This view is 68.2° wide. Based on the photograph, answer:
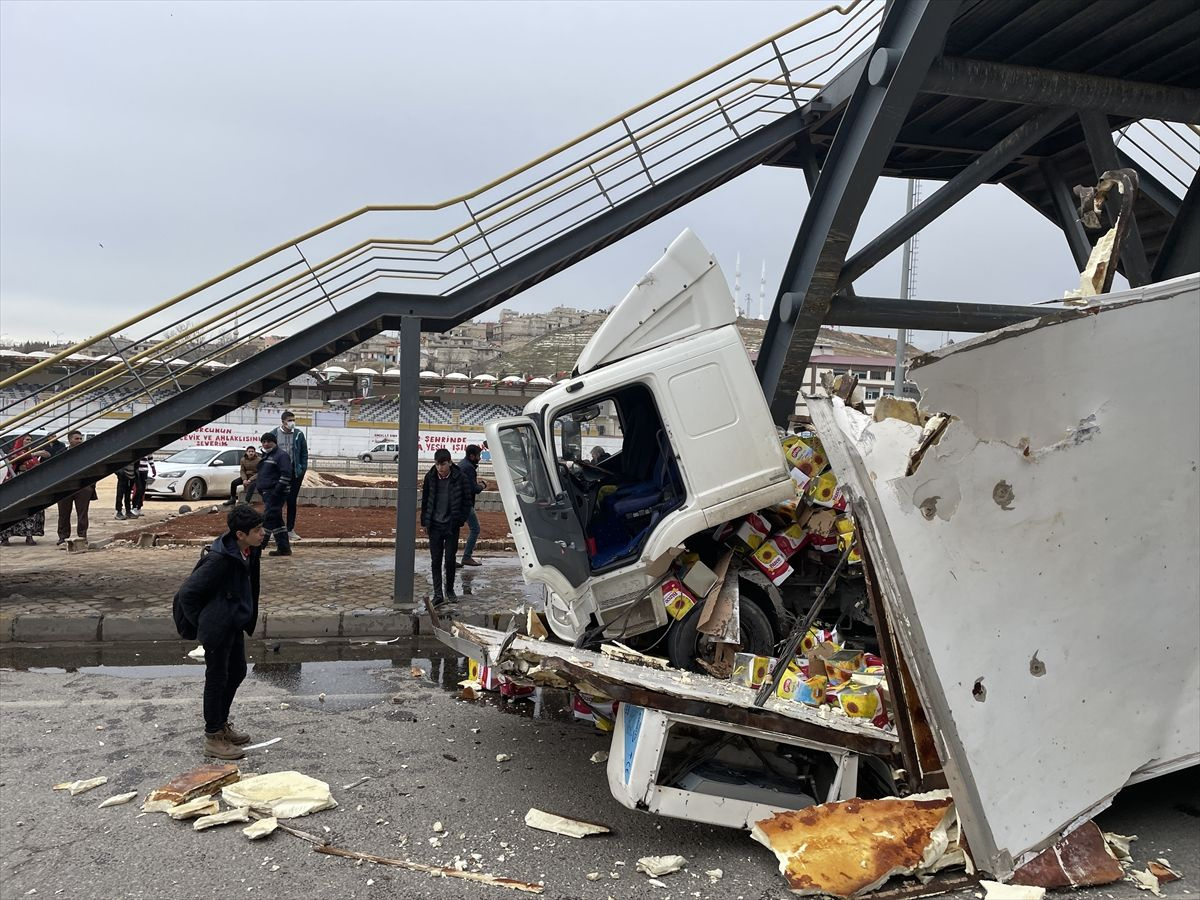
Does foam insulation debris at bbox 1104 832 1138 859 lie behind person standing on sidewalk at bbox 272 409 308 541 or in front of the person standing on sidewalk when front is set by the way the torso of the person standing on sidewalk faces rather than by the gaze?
in front

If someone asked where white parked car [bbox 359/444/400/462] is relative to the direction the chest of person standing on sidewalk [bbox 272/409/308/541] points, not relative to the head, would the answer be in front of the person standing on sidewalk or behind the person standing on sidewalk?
behind

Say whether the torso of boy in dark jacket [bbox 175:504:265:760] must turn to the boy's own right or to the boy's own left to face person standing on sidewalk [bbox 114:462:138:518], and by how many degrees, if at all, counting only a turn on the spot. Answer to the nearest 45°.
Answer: approximately 90° to the boy's own left

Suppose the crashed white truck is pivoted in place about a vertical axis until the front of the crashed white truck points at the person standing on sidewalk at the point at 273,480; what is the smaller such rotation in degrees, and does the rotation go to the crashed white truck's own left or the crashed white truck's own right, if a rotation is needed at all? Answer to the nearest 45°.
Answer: approximately 45° to the crashed white truck's own right

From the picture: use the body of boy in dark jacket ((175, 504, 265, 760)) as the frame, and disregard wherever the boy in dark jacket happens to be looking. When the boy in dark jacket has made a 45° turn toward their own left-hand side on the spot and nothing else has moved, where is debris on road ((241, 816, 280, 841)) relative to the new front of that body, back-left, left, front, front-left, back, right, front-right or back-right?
back-right

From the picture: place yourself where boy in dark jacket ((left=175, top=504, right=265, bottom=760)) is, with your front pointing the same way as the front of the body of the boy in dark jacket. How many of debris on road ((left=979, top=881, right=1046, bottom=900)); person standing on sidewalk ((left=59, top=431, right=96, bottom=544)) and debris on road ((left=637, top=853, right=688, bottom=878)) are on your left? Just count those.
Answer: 1

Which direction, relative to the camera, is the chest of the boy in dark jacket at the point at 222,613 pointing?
to the viewer's right

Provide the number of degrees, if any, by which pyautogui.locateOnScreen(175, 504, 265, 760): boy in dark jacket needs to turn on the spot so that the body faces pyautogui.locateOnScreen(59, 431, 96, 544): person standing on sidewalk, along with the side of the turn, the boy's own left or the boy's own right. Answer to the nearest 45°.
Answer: approximately 90° to the boy's own left

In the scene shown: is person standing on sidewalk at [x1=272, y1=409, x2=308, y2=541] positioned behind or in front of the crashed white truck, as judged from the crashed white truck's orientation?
in front

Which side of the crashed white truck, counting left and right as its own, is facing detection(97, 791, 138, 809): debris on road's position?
front

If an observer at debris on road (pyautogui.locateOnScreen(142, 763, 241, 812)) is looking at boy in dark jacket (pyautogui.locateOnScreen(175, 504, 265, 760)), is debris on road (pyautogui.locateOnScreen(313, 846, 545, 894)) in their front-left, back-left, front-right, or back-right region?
back-right

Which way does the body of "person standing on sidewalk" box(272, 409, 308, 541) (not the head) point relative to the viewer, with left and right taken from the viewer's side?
facing the viewer

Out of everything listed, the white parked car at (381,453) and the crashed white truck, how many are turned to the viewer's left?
2

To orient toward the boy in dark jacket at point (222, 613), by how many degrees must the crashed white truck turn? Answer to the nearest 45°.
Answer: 0° — it already faces them

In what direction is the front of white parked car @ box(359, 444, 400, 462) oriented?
to the viewer's left
